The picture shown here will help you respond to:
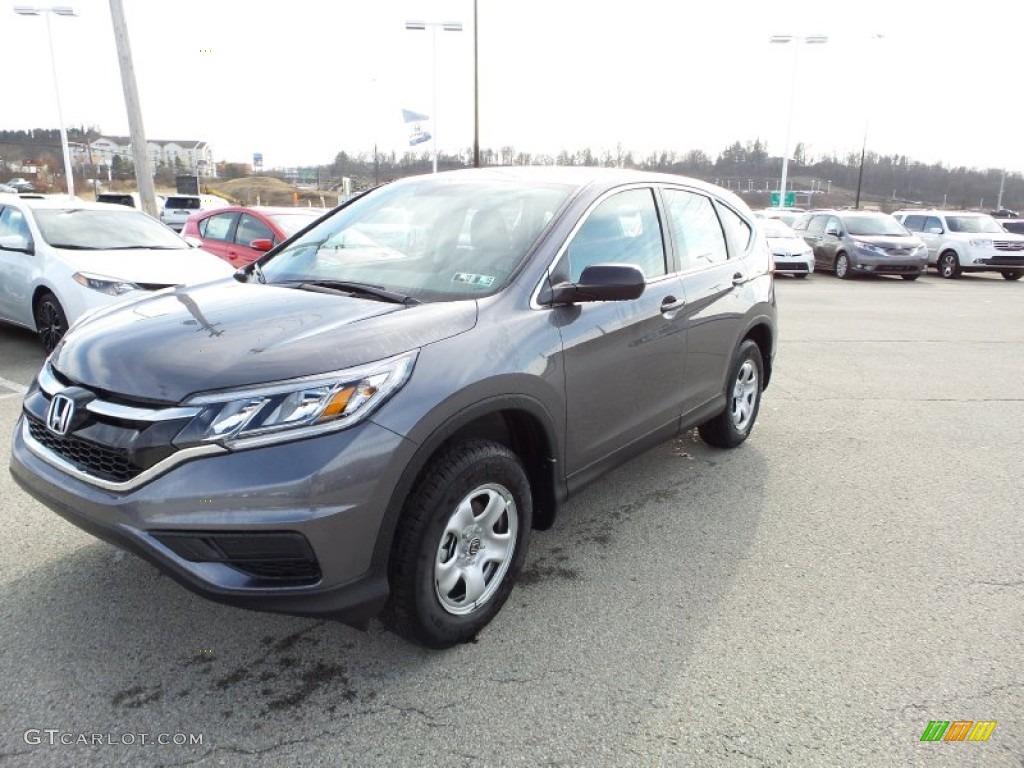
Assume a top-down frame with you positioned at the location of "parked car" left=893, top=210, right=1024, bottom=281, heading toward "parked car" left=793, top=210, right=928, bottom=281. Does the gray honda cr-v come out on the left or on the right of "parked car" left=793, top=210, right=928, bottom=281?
left

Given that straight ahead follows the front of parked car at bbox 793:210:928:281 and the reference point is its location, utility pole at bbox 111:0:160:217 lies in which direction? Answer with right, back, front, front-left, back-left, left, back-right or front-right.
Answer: right

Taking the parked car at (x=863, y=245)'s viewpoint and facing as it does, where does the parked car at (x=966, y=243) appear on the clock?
the parked car at (x=966, y=243) is roughly at 9 o'clock from the parked car at (x=863, y=245).

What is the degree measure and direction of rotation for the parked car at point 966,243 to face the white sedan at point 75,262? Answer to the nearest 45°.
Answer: approximately 45° to its right

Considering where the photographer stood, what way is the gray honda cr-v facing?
facing the viewer and to the left of the viewer

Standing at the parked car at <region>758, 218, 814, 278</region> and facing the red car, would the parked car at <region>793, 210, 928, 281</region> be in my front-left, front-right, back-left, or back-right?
back-left

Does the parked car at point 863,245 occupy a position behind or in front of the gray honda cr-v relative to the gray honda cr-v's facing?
behind

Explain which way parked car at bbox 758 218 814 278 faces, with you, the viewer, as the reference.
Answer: facing the viewer and to the right of the viewer

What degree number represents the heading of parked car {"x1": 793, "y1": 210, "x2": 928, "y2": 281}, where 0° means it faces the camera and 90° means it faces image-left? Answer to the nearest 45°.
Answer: approximately 315°

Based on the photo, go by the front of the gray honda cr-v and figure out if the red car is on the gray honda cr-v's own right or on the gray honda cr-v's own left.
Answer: on the gray honda cr-v's own right

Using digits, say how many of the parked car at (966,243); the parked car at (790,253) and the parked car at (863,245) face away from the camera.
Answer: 0

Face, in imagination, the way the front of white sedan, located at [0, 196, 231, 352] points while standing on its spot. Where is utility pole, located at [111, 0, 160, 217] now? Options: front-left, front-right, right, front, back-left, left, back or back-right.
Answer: back-left

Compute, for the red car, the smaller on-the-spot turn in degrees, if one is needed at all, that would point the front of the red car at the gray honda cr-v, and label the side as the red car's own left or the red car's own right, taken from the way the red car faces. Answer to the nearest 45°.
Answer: approximately 45° to the red car's own right

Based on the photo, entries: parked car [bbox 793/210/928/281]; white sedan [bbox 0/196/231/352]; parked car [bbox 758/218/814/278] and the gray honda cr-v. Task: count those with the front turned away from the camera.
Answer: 0

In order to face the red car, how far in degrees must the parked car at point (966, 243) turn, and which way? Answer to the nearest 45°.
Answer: approximately 90° to its right

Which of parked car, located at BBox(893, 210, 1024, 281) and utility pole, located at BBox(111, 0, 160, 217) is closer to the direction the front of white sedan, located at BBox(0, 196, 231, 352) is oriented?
the parked car

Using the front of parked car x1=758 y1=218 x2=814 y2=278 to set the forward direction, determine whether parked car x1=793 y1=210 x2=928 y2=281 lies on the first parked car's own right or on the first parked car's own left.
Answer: on the first parked car's own left
